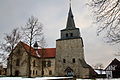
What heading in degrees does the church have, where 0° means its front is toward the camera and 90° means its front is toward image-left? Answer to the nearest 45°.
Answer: approximately 0°
